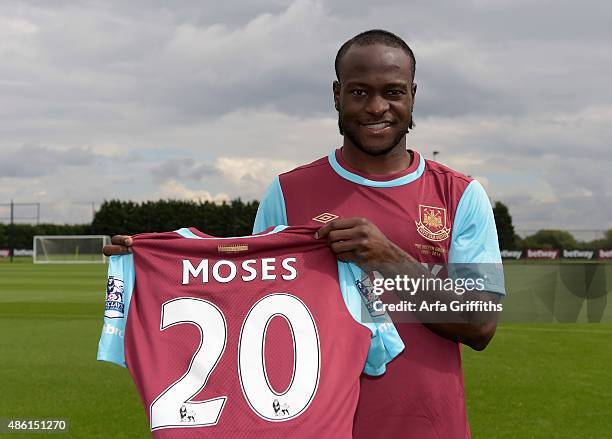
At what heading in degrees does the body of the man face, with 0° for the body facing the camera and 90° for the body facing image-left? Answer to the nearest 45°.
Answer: approximately 0°
